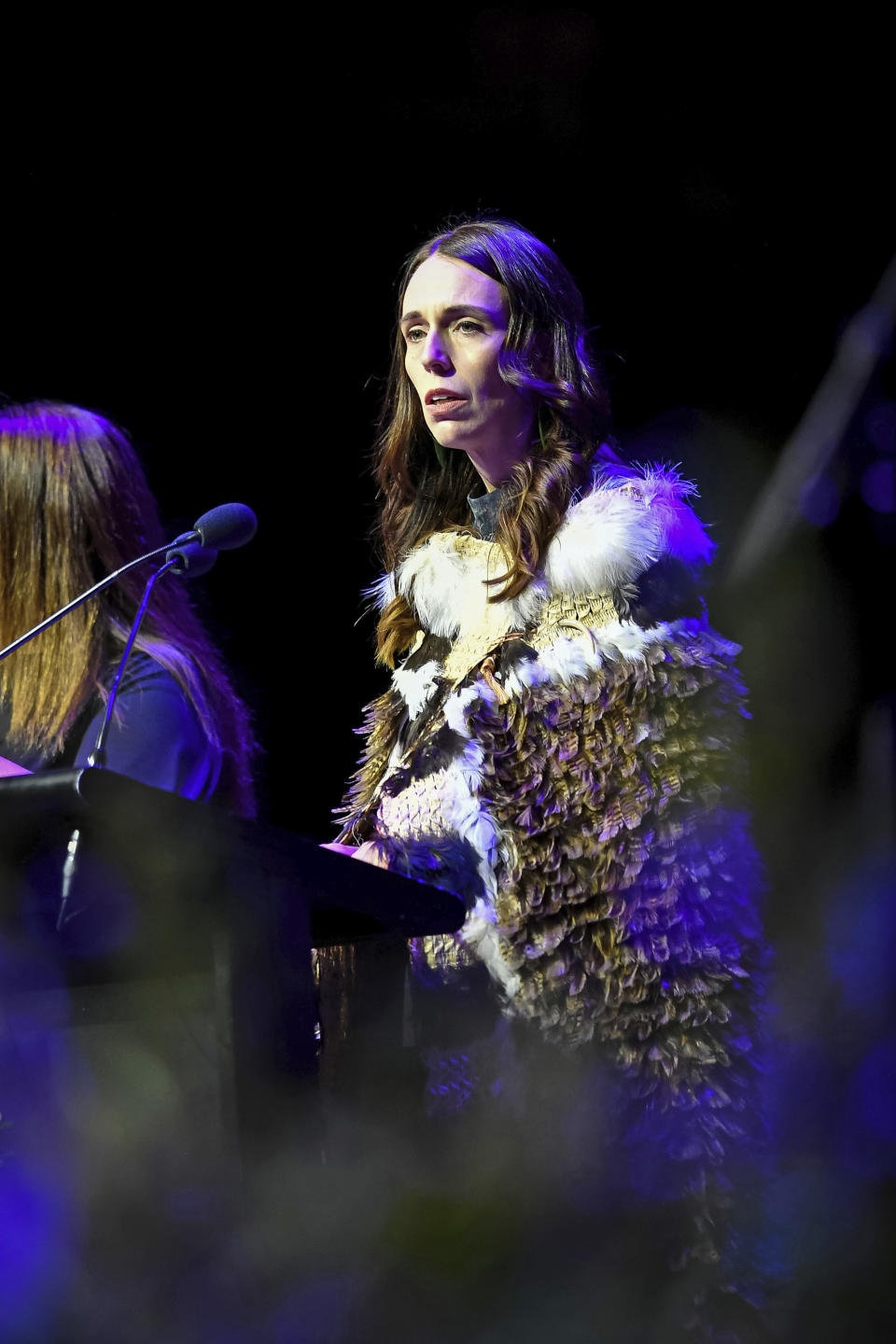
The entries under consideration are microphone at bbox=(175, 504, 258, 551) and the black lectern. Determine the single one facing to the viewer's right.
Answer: the microphone

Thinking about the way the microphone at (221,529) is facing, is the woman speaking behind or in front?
in front

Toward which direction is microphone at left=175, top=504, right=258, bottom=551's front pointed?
to the viewer's right

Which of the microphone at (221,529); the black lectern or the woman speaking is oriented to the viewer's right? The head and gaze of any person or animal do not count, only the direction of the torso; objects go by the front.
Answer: the microphone

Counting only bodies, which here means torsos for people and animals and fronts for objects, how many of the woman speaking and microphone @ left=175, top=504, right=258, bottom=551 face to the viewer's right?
1

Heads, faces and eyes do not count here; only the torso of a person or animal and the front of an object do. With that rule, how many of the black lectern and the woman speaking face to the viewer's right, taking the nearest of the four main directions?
0

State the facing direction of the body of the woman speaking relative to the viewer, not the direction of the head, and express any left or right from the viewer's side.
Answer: facing the viewer and to the left of the viewer
